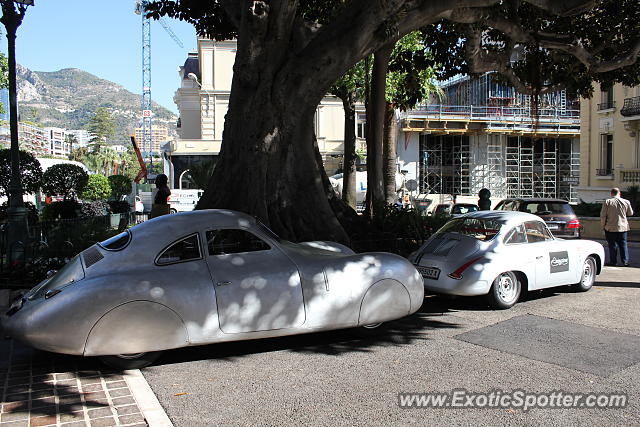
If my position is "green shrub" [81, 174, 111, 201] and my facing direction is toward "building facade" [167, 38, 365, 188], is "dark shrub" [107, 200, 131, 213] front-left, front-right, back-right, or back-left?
back-right

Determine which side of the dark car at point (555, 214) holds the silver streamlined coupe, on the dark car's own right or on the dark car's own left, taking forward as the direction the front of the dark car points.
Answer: on the dark car's own left

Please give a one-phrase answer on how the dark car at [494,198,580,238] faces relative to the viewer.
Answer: facing away from the viewer and to the left of the viewer

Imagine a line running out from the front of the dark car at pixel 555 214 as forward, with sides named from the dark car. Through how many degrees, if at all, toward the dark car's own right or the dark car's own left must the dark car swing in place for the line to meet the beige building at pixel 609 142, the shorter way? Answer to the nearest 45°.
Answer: approximately 45° to the dark car's own right

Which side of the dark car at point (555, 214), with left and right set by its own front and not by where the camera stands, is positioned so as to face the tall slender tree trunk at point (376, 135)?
left

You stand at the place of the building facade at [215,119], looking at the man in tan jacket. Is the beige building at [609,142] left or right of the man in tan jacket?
left

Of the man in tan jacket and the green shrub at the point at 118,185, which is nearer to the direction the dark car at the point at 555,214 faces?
the green shrub

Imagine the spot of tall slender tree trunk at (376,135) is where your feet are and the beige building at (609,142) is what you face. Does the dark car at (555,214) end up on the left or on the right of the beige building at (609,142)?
right

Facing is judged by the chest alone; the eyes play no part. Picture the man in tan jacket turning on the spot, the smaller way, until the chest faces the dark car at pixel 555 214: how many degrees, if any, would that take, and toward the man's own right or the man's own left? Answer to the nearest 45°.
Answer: approximately 45° to the man's own left

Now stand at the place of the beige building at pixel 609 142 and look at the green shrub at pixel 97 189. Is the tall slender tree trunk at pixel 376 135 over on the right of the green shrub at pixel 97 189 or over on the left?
left
